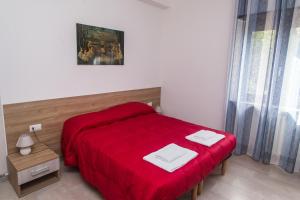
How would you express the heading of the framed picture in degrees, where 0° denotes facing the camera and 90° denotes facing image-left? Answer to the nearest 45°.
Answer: approximately 315°

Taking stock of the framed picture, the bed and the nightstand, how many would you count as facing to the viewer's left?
0

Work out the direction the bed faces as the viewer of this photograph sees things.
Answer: facing the viewer and to the right of the viewer

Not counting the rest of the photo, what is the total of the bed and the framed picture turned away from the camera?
0

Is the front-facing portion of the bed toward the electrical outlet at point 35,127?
no

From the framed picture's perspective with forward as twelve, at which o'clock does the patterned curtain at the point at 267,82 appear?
The patterned curtain is roughly at 11 o'clock from the framed picture.

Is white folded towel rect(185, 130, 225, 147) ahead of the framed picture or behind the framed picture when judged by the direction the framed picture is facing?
ahead

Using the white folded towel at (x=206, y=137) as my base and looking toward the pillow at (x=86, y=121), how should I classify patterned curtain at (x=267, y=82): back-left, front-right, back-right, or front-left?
back-right

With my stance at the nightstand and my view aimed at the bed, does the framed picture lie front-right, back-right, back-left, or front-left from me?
front-left

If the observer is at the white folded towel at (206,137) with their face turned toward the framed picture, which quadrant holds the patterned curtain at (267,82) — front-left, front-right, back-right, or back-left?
back-right

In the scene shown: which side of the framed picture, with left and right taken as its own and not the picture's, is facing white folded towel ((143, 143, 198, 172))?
front

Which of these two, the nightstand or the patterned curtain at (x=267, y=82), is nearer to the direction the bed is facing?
the patterned curtain

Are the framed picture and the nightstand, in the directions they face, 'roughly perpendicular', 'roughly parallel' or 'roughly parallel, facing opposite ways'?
roughly parallel

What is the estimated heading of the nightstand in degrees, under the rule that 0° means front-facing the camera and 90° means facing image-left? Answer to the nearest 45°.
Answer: approximately 315°

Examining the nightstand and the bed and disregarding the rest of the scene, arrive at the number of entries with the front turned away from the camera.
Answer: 0

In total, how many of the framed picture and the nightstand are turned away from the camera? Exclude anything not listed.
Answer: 0
